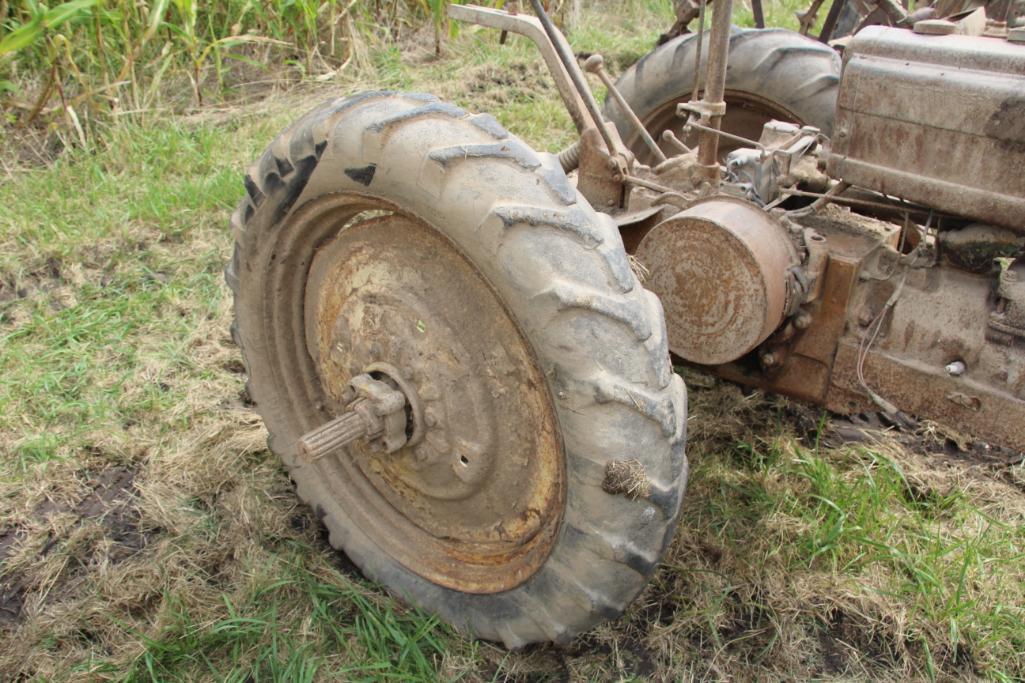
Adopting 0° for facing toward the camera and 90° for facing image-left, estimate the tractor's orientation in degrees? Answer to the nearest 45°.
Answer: approximately 315°
